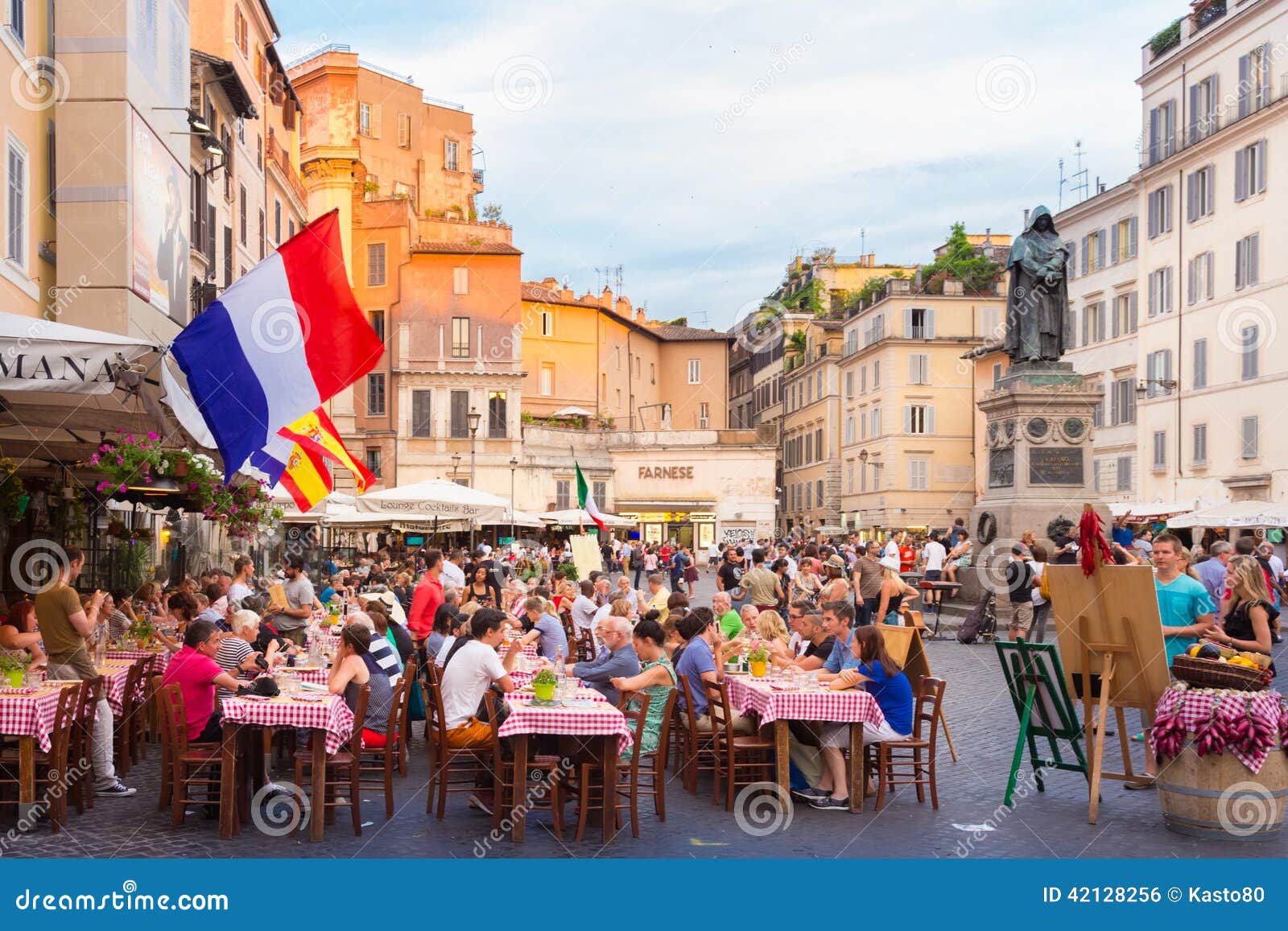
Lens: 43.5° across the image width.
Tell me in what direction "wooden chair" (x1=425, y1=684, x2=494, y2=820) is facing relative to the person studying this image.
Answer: facing to the right of the viewer

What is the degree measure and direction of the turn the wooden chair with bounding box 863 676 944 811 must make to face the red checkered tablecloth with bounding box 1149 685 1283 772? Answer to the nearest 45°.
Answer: approximately 135° to its left

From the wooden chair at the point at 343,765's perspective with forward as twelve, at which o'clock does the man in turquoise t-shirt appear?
The man in turquoise t-shirt is roughly at 6 o'clock from the wooden chair.

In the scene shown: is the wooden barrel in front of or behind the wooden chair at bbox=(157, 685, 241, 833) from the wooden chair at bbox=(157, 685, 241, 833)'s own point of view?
in front

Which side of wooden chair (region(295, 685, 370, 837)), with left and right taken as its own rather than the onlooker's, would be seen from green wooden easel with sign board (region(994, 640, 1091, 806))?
back

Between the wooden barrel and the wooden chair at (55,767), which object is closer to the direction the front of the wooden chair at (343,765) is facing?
the wooden chair

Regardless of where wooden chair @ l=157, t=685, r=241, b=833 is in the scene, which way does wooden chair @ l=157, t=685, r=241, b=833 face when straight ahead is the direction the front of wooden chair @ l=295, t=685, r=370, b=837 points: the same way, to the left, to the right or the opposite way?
the opposite way

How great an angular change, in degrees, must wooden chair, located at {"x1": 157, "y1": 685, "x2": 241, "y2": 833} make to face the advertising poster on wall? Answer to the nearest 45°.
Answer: approximately 90° to its left

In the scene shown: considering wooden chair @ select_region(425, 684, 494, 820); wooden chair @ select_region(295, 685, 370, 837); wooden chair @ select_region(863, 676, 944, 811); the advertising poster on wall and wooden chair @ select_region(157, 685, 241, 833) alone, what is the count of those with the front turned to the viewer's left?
2

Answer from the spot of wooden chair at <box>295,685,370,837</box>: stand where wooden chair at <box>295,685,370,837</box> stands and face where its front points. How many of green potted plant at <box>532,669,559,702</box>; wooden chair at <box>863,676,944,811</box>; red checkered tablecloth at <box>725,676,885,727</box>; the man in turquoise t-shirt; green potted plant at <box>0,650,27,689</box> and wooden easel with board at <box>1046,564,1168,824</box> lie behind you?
5

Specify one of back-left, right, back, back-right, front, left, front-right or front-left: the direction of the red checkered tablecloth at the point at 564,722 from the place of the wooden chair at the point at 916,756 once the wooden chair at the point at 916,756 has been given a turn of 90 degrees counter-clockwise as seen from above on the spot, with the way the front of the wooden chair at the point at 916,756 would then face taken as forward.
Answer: front-right

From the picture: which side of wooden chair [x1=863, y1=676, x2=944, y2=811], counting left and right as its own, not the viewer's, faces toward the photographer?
left

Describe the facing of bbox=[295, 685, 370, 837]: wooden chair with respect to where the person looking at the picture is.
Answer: facing to the left of the viewer

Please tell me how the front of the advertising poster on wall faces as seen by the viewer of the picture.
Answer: facing the viewer and to the right of the viewer

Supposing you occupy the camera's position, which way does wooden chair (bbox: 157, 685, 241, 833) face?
facing to the right of the viewer

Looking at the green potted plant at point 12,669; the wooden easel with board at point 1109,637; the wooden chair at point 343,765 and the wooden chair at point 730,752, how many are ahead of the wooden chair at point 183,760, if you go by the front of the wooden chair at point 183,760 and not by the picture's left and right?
3
